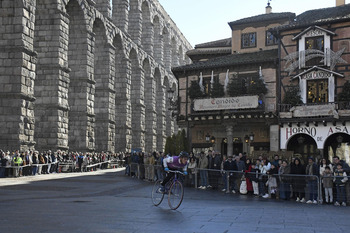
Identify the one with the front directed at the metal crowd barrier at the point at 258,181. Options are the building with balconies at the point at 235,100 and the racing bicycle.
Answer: the building with balconies

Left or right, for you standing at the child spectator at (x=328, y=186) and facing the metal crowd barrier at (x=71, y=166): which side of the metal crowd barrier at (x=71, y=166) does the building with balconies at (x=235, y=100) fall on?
right

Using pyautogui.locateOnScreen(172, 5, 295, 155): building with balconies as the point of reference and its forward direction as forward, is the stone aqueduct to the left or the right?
on its right

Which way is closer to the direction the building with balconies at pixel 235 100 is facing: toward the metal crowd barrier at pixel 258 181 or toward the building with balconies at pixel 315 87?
the metal crowd barrier

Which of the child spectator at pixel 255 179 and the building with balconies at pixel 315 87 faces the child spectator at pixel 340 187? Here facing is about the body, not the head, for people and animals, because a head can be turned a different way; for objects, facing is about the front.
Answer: the building with balconies

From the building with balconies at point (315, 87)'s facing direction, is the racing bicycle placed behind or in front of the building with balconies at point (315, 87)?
in front
